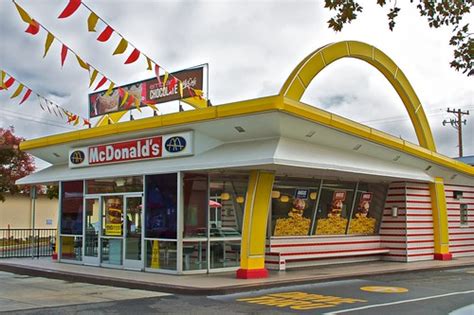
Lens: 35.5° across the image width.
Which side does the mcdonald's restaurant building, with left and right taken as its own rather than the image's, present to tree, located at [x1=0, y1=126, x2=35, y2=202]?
right

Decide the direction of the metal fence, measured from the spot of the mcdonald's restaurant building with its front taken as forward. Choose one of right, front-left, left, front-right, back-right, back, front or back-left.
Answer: right

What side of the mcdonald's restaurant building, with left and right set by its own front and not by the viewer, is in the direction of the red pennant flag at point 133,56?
front

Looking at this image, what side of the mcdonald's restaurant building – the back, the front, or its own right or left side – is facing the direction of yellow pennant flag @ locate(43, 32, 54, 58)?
front

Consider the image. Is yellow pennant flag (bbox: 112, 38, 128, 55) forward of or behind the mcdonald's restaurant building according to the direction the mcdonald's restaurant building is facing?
forward

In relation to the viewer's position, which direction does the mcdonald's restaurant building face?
facing the viewer and to the left of the viewer

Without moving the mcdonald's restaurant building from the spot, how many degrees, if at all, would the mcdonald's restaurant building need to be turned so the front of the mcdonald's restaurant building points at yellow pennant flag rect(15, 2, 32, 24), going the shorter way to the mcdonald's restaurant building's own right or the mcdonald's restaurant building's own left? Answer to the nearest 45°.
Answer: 0° — it already faces it
